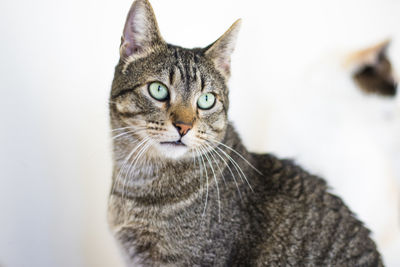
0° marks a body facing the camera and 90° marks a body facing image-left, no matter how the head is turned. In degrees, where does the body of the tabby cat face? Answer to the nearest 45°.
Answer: approximately 45°

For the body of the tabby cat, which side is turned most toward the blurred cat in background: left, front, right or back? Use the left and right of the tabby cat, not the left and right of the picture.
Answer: back
